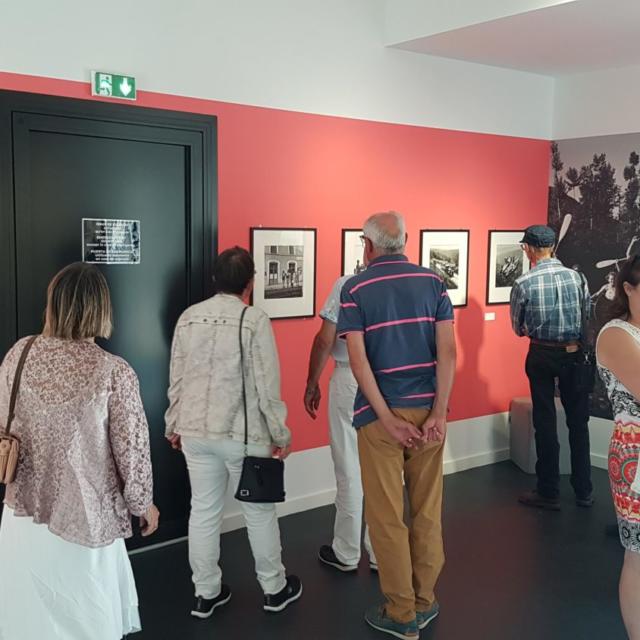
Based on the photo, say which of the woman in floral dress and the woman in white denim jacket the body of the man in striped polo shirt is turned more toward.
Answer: the woman in white denim jacket

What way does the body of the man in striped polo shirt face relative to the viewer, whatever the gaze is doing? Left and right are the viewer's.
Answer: facing away from the viewer and to the left of the viewer

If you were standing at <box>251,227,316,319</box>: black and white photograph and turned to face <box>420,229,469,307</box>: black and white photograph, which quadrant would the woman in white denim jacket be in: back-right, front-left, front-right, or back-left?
back-right

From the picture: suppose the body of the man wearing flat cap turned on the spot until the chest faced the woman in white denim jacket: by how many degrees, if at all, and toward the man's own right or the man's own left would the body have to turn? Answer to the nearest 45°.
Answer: approximately 90° to the man's own left

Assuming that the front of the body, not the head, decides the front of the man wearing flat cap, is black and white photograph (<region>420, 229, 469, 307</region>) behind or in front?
in front

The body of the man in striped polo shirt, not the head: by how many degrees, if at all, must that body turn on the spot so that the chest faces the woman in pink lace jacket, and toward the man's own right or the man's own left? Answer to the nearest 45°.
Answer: approximately 90° to the man's own left

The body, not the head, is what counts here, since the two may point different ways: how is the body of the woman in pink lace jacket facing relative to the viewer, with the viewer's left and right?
facing away from the viewer

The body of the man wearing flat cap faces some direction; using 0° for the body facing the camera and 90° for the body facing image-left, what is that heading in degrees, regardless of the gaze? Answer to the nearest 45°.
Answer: approximately 135°

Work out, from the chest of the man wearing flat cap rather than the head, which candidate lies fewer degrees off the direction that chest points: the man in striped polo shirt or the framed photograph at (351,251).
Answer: the framed photograph

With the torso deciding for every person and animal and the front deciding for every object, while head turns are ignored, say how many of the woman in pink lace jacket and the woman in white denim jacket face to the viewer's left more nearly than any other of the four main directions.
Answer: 0

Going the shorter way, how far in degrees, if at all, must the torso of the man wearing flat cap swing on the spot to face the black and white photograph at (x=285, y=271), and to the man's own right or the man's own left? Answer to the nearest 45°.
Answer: approximately 90° to the man's own left

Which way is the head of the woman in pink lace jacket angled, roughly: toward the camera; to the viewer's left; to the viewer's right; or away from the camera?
away from the camera

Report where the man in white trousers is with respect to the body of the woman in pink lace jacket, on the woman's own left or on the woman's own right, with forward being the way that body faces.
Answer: on the woman's own right
